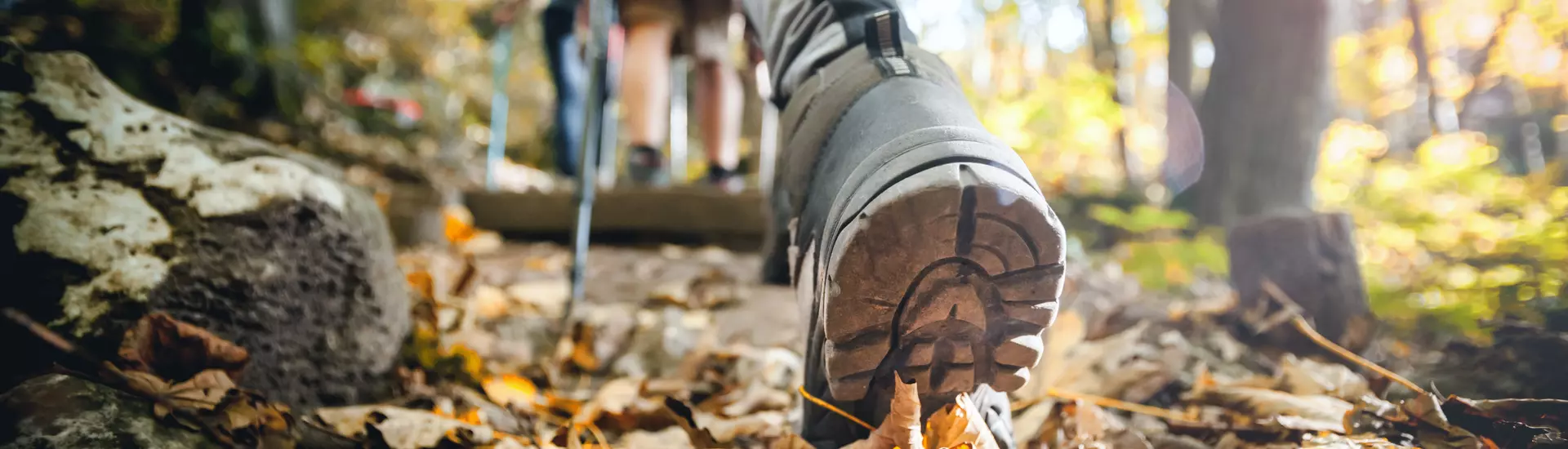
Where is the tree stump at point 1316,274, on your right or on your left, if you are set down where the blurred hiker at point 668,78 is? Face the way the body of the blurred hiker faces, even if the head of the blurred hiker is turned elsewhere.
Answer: on your right

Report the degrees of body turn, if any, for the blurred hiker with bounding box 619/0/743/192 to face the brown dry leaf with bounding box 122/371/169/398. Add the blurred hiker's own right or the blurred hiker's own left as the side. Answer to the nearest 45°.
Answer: approximately 180°

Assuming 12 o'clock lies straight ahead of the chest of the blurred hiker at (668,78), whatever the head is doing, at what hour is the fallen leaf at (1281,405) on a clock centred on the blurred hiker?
The fallen leaf is roughly at 5 o'clock from the blurred hiker.

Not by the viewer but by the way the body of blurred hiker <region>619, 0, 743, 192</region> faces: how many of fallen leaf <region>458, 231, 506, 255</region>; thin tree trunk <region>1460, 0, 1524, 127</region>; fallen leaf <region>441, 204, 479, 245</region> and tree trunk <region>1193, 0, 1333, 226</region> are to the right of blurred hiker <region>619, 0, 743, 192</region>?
2

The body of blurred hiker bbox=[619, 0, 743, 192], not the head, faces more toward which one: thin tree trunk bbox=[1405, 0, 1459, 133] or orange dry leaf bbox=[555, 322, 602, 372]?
the thin tree trunk

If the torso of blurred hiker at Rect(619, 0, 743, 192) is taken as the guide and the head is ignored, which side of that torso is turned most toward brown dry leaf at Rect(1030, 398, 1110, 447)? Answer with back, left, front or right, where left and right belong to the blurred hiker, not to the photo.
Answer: back

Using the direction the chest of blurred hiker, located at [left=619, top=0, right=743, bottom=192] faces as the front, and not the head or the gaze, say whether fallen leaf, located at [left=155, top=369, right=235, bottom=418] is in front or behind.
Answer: behind

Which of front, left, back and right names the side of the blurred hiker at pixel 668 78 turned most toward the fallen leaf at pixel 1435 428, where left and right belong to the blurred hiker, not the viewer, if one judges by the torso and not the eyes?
back

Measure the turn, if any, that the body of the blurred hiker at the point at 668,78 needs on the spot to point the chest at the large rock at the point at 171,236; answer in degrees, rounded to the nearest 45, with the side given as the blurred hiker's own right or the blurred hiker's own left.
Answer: approximately 180°

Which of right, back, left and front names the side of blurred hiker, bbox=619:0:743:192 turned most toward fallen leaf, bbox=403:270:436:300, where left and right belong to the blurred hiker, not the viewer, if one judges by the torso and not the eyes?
back

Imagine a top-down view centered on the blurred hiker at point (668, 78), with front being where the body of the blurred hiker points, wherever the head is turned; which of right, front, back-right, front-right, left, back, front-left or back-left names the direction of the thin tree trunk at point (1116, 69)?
front-right

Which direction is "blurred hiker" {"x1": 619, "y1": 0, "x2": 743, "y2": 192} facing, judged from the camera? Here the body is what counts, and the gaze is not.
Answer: away from the camera

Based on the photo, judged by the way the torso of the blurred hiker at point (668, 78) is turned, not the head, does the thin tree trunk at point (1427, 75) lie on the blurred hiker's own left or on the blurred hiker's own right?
on the blurred hiker's own right

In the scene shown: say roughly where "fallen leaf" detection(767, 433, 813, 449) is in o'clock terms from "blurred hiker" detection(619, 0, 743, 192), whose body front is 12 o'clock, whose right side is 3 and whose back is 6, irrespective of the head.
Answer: The fallen leaf is roughly at 6 o'clock from the blurred hiker.
